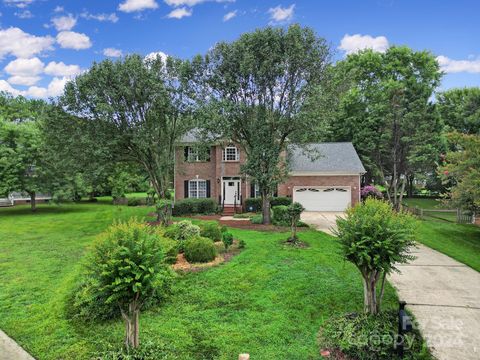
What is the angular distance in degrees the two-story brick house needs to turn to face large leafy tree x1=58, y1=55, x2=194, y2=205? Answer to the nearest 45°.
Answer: approximately 45° to its right

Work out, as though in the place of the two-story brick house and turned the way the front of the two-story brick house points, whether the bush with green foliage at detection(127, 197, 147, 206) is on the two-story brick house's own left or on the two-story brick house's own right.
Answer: on the two-story brick house's own right

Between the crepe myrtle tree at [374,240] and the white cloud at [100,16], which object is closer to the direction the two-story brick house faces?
the crepe myrtle tree

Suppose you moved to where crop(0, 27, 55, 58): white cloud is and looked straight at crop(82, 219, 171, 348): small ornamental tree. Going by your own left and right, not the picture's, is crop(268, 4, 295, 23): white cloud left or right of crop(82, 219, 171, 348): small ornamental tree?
left

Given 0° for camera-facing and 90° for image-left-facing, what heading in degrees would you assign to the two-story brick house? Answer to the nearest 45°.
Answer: approximately 0°

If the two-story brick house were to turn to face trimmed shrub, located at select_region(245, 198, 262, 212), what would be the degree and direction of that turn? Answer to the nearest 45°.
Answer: approximately 45° to its right

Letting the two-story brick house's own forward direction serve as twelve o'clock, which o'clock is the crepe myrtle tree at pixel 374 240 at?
The crepe myrtle tree is roughly at 12 o'clock from the two-story brick house.

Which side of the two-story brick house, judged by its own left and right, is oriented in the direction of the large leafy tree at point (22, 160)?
right

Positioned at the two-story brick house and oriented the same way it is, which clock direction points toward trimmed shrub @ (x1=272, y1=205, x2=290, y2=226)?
The trimmed shrub is roughly at 12 o'clock from the two-story brick house.
